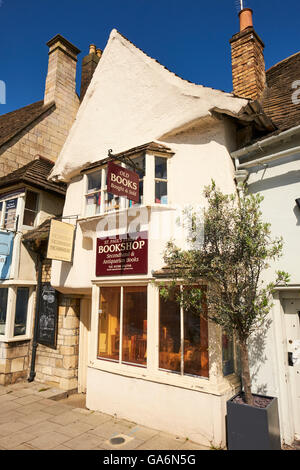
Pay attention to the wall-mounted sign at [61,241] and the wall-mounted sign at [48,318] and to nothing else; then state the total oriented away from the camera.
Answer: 0

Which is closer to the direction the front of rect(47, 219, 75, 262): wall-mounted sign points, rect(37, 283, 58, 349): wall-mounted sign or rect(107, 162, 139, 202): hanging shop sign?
the hanging shop sign

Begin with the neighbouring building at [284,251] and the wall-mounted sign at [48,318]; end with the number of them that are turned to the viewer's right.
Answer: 0

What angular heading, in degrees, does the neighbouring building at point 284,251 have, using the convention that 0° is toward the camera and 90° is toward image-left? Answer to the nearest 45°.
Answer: approximately 45°

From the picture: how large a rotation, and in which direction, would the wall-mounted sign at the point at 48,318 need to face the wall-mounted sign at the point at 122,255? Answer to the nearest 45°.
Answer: approximately 90° to its left

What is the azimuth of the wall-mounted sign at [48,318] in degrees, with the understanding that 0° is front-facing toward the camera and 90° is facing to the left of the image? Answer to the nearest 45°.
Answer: approximately 45°

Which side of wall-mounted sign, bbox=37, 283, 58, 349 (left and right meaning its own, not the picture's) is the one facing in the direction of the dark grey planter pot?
left

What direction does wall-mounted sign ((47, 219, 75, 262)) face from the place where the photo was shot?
facing the viewer and to the right of the viewer

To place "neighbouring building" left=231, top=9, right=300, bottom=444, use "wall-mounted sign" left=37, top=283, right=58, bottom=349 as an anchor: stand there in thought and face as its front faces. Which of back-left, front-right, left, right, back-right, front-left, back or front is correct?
left

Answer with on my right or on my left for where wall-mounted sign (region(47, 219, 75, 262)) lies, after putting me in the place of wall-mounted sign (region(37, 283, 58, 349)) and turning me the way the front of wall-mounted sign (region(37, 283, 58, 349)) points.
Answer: on my left

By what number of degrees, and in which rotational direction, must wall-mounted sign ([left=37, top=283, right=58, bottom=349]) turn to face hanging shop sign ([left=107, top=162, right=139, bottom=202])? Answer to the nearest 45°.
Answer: approximately 45° to its left

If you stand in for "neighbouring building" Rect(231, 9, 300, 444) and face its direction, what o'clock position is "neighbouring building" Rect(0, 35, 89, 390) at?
"neighbouring building" Rect(0, 35, 89, 390) is roughly at 2 o'clock from "neighbouring building" Rect(231, 9, 300, 444).
